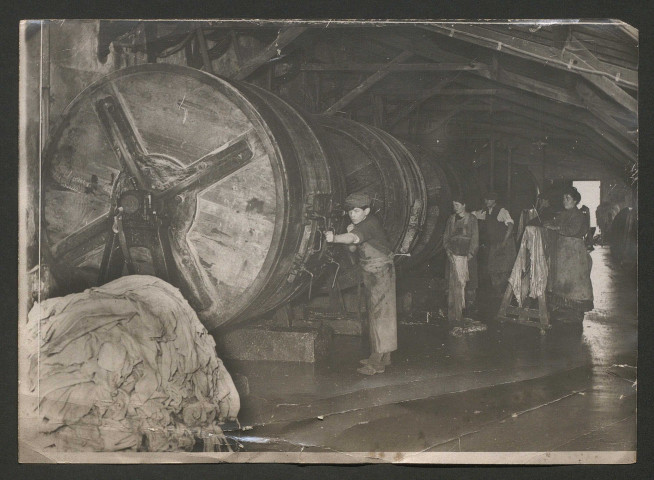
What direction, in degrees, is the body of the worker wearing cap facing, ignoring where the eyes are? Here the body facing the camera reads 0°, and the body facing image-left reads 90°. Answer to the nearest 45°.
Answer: approximately 45°

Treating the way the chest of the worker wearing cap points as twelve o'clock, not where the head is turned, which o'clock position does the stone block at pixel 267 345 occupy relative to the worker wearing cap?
The stone block is roughly at 1 o'clock from the worker wearing cap.

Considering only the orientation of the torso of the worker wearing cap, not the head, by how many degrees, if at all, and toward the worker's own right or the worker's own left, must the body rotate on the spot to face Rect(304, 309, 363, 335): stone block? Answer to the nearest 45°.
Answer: approximately 45° to the worker's own right
